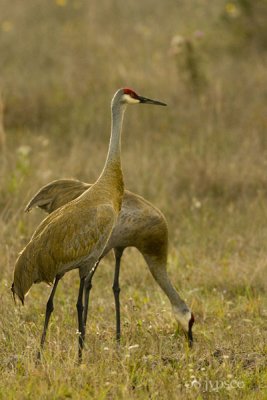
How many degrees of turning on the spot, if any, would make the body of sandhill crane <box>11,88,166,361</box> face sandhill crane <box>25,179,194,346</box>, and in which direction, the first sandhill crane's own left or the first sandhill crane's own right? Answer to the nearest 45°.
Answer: approximately 45° to the first sandhill crane's own left

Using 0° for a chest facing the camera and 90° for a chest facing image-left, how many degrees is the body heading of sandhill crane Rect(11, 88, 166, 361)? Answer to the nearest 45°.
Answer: approximately 270°

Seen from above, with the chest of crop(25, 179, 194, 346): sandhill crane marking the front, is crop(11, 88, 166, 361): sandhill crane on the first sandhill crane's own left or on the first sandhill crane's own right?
on the first sandhill crane's own right

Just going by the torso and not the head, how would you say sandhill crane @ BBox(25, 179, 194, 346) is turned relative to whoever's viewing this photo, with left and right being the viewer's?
facing to the right of the viewer

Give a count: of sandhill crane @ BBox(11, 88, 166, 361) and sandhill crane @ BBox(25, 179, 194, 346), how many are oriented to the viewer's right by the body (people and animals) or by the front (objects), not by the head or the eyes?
2
